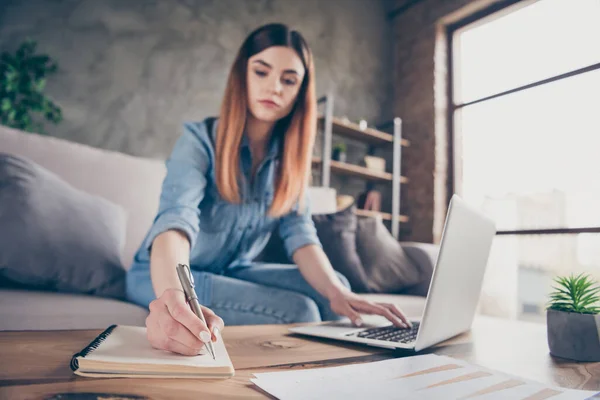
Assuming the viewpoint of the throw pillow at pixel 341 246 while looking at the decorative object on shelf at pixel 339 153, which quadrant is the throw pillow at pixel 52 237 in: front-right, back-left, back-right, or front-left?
back-left

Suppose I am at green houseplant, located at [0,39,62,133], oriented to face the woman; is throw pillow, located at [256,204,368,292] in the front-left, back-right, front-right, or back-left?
front-left

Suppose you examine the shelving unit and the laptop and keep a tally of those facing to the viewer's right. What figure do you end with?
0

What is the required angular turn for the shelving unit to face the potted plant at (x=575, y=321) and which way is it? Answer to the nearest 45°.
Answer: approximately 45° to its left

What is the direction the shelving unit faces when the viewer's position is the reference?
facing the viewer and to the left of the viewer

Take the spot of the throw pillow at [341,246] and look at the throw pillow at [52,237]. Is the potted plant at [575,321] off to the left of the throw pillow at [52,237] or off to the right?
left

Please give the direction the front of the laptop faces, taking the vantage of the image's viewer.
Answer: facing away from the viewer and to the left of the viewer

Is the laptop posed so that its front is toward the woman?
yes

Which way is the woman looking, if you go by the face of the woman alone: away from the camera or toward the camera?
toward the camera

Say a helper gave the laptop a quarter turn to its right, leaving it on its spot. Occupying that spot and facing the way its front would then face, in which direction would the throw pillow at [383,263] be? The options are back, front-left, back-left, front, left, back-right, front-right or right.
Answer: front-left

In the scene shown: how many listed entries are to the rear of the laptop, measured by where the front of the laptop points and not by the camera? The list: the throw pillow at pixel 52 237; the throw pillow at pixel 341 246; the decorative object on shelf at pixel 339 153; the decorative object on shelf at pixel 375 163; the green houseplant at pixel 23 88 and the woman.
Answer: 0
